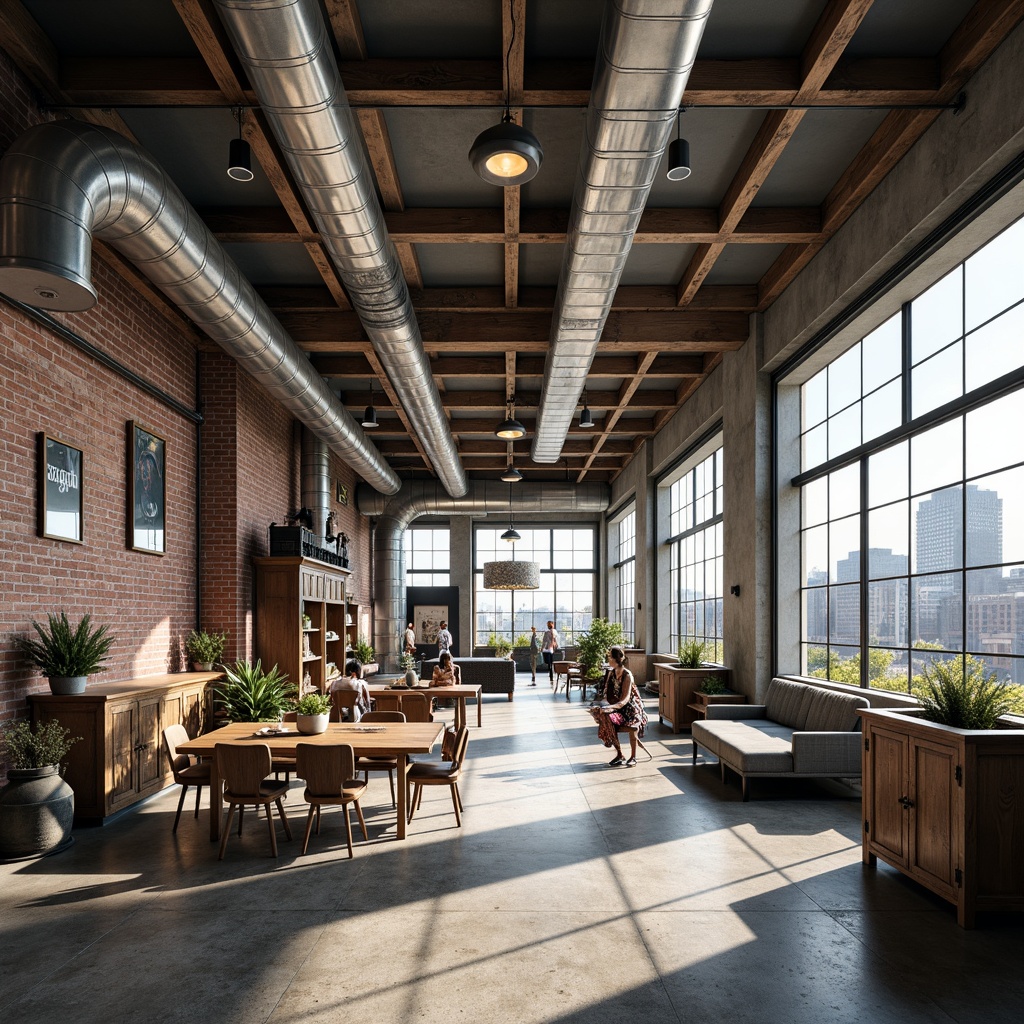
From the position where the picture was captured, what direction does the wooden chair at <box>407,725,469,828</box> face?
facing to the left of the viewer

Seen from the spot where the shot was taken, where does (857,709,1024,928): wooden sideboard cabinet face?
facing the viewer and to the left of the viewer

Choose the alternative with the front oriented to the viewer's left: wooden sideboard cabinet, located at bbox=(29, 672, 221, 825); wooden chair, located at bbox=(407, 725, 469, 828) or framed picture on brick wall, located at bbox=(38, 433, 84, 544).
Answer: the wooden chair

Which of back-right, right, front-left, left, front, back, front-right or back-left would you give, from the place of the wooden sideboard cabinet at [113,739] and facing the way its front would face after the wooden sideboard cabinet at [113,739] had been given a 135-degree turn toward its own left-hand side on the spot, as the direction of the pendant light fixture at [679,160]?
back-right

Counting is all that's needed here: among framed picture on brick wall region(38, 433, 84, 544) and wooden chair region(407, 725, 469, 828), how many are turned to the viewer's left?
1

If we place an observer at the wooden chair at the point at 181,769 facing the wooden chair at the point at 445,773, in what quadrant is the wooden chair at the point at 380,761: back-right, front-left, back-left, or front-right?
front-left

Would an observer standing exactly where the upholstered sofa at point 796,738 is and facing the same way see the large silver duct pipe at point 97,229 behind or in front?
in front

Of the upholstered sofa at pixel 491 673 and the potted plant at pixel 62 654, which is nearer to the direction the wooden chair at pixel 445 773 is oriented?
the potted plant

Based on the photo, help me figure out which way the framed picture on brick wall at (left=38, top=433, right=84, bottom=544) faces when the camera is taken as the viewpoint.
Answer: facing the viewer and to the right of the viewer

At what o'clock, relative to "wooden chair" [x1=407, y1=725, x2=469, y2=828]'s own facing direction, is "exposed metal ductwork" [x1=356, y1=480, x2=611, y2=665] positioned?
The exposed metal ductwork is roughly at 3 o'clock from the wooden chair.

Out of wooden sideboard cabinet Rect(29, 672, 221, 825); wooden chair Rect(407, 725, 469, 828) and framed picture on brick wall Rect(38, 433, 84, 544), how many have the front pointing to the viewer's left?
1
